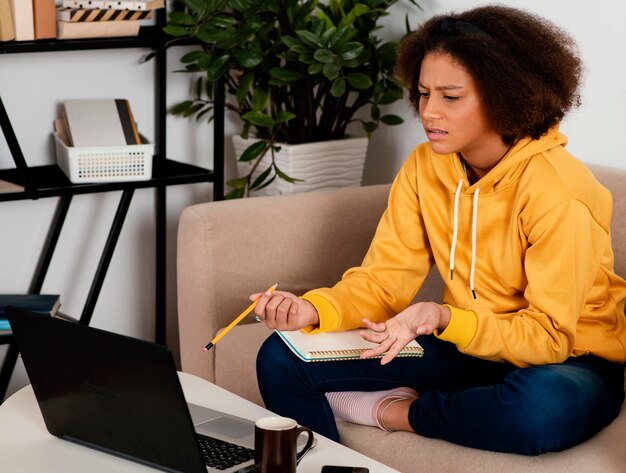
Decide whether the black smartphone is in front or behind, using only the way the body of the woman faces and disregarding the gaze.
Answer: in front

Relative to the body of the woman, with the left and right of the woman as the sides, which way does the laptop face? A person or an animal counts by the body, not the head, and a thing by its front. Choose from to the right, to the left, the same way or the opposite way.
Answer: the opposite way

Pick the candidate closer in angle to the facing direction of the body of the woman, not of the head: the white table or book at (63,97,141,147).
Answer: the white table

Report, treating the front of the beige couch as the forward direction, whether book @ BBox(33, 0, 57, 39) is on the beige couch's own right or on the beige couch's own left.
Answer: on the beige couch's own right

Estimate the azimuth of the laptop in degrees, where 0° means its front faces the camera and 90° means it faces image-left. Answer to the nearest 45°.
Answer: approximately 225°

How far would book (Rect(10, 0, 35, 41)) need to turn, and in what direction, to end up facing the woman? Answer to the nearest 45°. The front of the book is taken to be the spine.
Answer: approximately 45° to its left

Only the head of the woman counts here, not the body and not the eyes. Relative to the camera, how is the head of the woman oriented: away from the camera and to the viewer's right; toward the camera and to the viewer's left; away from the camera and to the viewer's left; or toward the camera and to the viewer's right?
toward the camera and to the viewer's left

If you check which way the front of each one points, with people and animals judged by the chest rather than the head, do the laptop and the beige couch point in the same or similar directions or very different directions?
very different directions

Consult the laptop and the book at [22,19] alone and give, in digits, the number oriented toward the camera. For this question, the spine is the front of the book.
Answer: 1

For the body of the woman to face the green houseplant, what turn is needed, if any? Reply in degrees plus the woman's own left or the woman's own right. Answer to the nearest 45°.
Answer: approximately 90° to the woman's own right

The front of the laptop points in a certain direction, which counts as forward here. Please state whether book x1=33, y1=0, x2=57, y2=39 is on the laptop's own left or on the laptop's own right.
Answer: on the laptop's own left

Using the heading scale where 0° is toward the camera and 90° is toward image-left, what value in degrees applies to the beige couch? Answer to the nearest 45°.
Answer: approximately 45°

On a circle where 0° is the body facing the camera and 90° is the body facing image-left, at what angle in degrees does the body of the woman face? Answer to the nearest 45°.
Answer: approximately 45°
